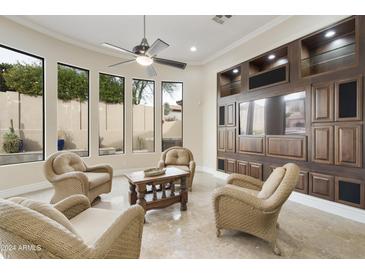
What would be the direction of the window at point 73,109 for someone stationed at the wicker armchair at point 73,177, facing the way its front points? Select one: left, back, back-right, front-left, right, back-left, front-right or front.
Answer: back-left

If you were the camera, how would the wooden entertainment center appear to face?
facing the viewer and to the left of the viewer

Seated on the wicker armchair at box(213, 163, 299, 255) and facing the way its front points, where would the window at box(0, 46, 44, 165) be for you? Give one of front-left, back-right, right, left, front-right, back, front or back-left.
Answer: front-left

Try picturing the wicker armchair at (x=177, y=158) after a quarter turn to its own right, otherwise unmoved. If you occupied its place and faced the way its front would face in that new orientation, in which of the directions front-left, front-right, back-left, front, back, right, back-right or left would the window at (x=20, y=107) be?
front

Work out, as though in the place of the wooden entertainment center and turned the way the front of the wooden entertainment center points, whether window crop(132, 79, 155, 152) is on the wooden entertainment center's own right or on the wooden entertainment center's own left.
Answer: on the wooden entertainment center's own right

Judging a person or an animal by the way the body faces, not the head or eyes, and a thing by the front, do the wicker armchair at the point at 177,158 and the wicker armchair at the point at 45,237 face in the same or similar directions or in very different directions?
very different directions

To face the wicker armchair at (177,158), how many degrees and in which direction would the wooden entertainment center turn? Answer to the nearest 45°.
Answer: approximately 45° to its right

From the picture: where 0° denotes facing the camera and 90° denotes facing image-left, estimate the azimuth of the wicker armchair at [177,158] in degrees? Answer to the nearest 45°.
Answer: approximately 0°

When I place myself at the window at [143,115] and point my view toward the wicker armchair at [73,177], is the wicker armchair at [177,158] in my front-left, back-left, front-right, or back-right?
front-left

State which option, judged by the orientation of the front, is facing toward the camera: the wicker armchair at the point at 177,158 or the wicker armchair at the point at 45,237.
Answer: the wicker armchair at the point at 177,158

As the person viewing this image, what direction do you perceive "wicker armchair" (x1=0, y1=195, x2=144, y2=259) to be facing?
facing away from the viewer and to the right of the viewer

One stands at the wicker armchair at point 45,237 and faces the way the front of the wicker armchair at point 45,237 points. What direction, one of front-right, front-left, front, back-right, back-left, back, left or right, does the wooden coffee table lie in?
front

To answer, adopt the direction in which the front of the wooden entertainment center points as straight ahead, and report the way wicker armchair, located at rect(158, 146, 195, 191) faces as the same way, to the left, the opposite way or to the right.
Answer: to the left

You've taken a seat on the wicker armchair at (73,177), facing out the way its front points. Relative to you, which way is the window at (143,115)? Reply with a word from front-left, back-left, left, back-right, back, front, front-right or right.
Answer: left

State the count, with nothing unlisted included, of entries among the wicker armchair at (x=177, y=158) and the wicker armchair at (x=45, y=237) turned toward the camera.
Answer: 1
